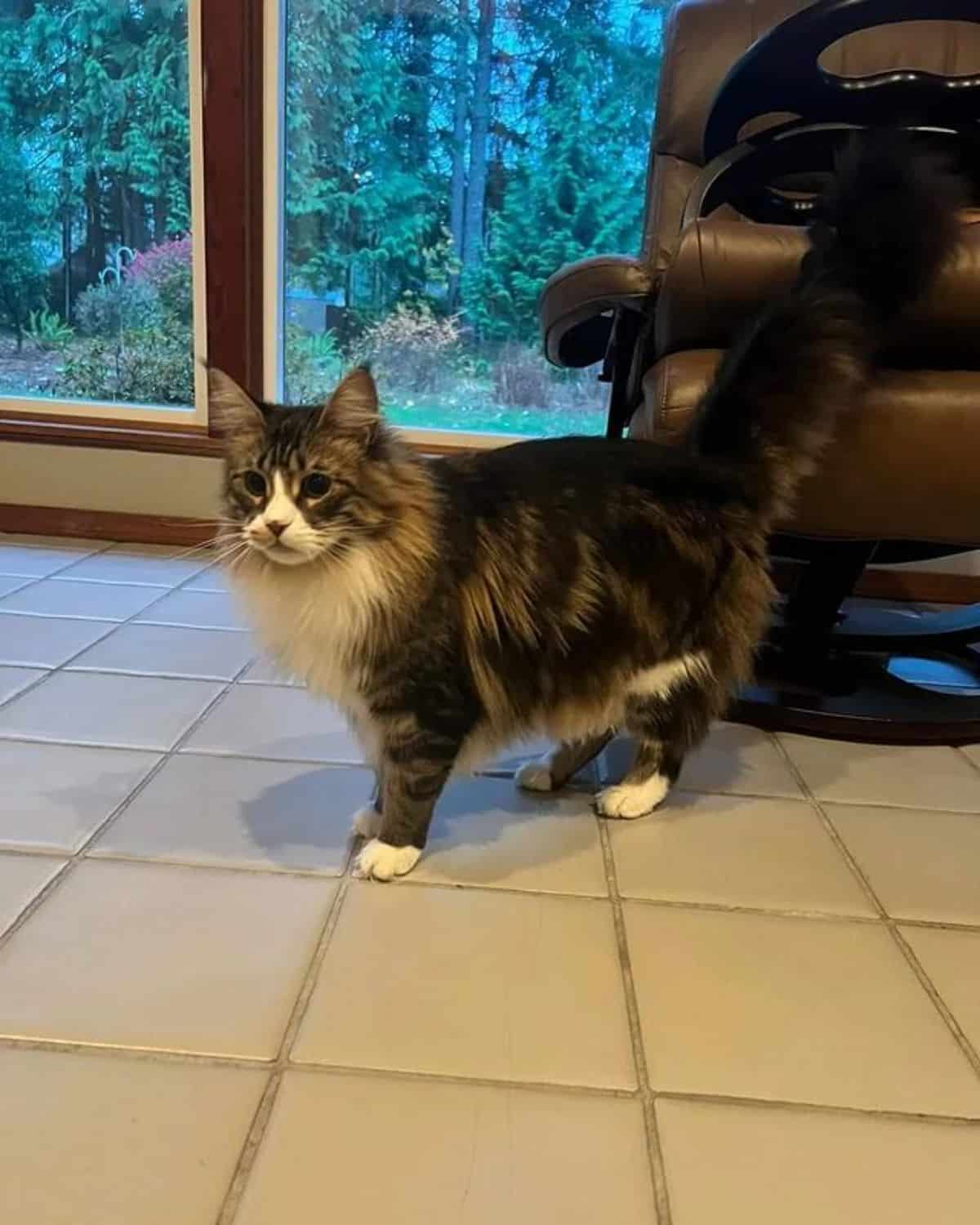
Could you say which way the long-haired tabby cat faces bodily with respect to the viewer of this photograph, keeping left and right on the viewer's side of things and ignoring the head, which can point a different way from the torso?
facing the viewer and to the left of the viewer

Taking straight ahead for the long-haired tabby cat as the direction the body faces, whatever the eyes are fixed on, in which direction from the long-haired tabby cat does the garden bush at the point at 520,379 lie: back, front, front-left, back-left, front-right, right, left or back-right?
back-right

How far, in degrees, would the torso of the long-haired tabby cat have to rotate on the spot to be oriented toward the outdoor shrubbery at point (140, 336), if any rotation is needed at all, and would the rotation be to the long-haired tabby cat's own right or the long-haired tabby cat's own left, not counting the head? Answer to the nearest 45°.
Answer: approximately 90° to the long-haired tabby cat's own right

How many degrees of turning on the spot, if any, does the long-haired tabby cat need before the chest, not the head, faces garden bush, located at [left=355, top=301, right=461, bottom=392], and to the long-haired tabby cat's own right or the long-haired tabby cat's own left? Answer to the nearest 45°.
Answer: approximately 135° to the long-haired tabby cat's own right

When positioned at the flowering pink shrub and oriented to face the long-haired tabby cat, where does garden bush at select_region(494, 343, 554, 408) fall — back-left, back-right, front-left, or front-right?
front-left

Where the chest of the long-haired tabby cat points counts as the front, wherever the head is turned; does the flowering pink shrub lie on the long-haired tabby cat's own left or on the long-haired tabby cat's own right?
on the long-haired tabby cat's own right
